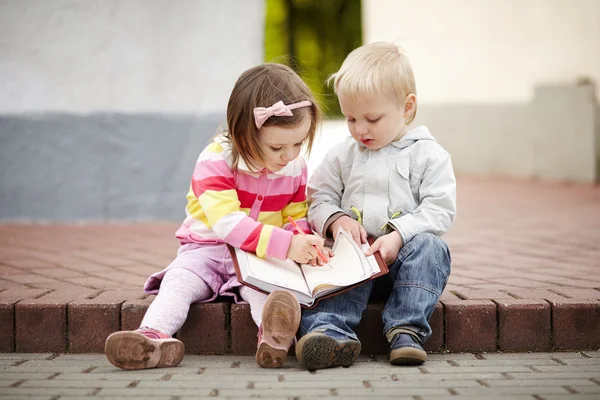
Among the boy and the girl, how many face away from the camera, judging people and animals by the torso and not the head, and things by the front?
0

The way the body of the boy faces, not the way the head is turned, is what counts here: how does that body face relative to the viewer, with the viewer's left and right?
facing the viewer and to the left of the viewer

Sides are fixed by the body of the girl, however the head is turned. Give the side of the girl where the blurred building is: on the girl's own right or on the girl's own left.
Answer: on the girl's own left

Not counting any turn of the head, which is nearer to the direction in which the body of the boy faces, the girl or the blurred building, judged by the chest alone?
the girl

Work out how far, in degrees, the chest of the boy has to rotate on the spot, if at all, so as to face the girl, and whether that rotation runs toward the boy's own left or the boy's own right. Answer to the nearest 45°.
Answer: approximately 45° to the boy's own right

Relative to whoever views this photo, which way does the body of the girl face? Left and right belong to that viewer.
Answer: facing the viewer and to the right of the viewer

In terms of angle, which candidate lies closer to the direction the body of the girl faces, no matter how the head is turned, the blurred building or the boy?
the boy

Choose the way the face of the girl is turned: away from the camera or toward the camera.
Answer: toward the camera

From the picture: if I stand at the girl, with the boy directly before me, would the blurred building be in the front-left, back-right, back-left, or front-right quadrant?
front-left

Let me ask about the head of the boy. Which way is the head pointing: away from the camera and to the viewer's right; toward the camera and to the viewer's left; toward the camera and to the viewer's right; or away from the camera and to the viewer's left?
toward the camera and to the viewer's left
